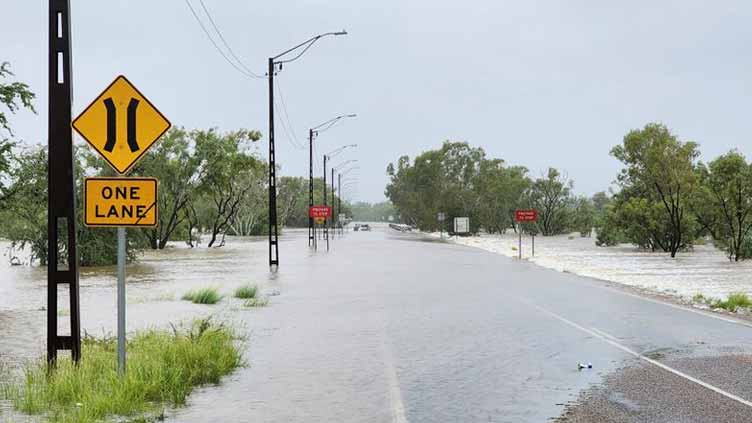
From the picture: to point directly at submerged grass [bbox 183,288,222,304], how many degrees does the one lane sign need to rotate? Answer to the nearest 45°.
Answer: approximately 180°

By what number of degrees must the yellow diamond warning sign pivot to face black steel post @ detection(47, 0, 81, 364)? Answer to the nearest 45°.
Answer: approximately 135° to its right

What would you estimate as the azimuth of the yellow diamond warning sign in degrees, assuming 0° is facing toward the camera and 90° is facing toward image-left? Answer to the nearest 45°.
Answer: approximately 0°

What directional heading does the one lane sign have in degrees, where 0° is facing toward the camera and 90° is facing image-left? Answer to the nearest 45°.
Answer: approximately 0°

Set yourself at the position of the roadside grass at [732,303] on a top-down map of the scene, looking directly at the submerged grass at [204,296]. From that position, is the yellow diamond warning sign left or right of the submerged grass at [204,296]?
left

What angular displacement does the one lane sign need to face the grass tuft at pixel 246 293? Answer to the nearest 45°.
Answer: approximately 180°

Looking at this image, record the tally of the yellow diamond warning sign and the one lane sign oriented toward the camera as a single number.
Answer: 2

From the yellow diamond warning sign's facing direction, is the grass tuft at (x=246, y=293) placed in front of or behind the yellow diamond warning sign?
behind
